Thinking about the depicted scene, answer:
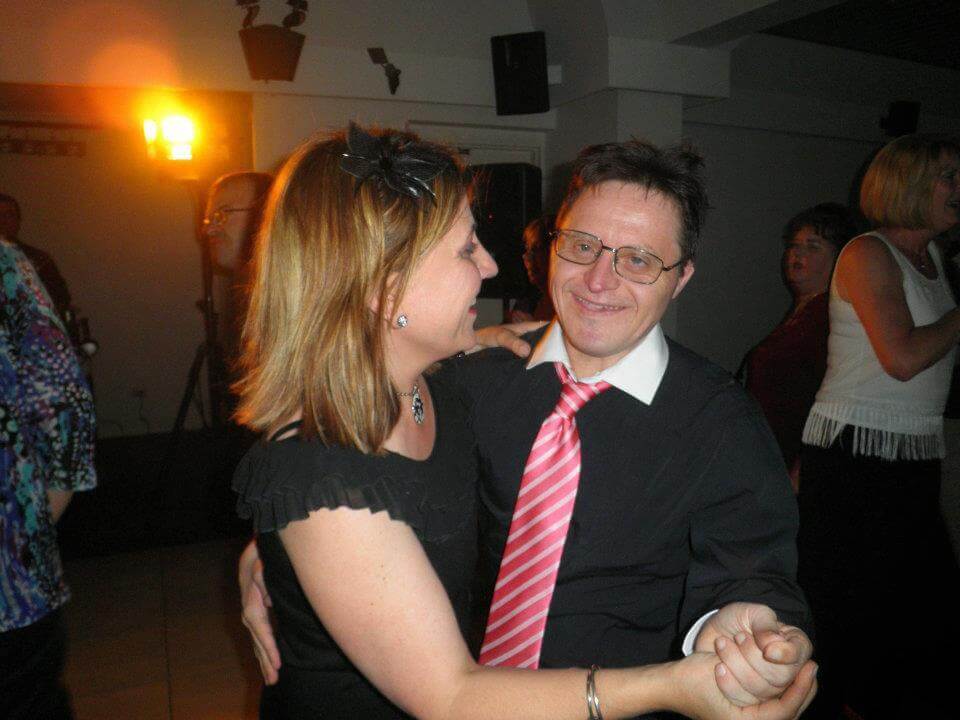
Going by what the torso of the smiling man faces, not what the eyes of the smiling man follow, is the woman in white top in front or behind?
behind

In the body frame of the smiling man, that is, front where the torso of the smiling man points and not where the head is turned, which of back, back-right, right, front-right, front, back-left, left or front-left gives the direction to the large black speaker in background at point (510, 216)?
back-right

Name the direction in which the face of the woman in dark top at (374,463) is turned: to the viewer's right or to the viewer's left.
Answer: to the viewer's right

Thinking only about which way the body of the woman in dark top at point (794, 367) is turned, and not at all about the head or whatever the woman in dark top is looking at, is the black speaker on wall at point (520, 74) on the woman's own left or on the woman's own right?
on the woman's own right

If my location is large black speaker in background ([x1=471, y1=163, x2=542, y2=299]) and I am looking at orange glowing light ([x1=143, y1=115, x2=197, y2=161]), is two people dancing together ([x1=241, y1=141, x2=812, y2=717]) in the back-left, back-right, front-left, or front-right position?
back-left

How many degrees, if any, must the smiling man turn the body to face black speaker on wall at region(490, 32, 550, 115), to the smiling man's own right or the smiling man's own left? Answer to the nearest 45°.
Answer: approximately 135° to the smiling man's own right

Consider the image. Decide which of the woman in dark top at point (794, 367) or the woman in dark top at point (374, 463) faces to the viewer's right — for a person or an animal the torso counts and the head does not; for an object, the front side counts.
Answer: the woman in dark top at point (374, 463)

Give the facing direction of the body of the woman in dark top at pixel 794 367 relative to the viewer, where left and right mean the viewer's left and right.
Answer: facing the viewer and to the left of the viewer

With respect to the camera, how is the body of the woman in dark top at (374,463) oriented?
to the viewer's right

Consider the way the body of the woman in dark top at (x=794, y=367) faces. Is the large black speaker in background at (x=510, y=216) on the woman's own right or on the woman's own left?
on the woman's own right

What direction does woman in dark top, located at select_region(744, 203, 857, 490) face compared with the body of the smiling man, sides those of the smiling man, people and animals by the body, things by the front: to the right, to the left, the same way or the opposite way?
the same way

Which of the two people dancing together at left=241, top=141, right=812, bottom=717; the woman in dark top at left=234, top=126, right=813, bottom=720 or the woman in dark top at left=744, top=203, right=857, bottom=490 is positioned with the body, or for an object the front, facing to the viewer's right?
the woman in dark top at left=234, top=126, right=813, bottom=720

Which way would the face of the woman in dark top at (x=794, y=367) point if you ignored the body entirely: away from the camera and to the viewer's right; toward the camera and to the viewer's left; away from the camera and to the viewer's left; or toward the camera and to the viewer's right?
toward the camera and to the viewer's left

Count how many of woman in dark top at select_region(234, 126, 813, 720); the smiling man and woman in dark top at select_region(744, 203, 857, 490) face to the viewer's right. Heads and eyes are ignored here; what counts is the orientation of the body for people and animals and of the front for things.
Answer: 1
